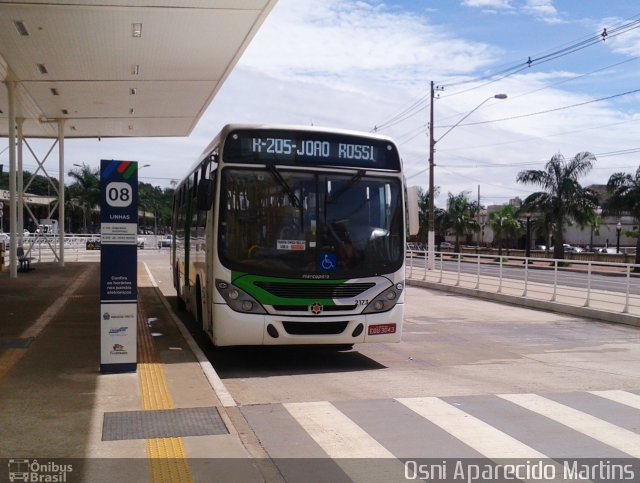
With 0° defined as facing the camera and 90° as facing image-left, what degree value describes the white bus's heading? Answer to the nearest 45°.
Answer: approximately 0°

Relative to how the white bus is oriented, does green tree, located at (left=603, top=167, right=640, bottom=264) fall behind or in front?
behind

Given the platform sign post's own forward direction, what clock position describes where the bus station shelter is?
The bus station shelter is roughly at 6 o'clock from the platform sign post.

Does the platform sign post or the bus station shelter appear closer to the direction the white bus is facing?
the platform sign post

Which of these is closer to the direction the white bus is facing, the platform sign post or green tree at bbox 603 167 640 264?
the platform sign post

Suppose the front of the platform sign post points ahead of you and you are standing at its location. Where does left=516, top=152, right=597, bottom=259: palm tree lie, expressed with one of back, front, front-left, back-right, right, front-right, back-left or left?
back-left

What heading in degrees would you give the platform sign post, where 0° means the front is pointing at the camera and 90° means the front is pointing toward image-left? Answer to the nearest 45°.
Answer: approximately 0°

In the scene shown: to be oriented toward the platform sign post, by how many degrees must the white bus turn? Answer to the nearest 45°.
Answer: approximately 45° to its right

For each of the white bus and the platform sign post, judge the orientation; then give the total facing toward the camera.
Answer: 2
